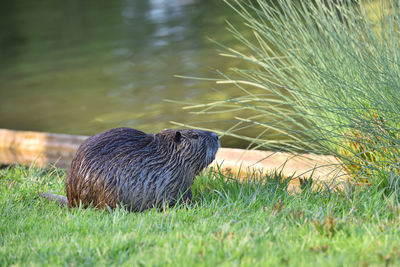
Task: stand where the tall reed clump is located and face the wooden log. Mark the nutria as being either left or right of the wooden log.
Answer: left

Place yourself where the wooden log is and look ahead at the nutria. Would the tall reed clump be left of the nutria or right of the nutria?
left

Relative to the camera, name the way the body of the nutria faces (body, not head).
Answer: to the viewer's right

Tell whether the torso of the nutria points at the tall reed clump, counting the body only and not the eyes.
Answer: yes

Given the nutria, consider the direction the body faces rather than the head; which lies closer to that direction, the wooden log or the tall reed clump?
the tall reed clump
